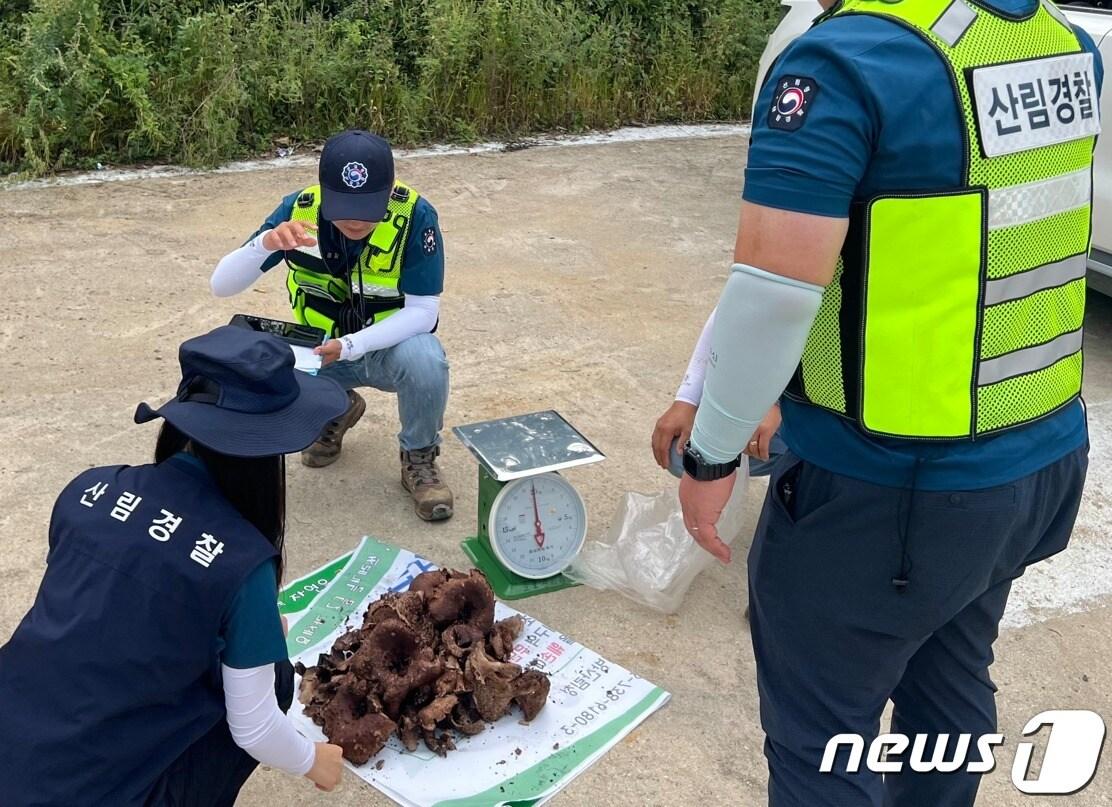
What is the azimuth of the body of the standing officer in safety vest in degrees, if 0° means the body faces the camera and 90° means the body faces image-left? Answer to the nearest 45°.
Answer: approximately 135°

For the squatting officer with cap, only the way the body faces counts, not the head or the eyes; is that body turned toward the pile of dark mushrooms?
yes

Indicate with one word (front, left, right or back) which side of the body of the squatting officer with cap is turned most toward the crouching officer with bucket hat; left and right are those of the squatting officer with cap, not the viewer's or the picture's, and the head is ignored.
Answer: front

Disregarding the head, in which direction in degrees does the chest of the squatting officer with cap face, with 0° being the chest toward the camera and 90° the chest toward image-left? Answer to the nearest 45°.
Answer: approximately 0°

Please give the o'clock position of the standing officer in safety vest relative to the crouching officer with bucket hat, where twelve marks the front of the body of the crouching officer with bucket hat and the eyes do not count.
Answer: The standing officer in safety vest is roughly at 2 o'clock from the crouching officer with bucket hat.

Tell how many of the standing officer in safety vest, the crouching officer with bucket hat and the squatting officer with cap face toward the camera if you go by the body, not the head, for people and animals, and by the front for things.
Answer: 1

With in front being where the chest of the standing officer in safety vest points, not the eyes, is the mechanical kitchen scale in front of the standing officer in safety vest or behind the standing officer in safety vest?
in front

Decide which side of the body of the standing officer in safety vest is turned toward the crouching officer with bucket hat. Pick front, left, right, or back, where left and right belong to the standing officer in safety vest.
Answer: left

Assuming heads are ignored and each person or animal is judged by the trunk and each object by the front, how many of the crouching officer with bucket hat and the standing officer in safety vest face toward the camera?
0

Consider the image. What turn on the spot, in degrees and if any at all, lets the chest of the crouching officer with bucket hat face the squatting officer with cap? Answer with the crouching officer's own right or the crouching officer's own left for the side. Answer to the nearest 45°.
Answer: approximately 45° to the crouching officer's own left

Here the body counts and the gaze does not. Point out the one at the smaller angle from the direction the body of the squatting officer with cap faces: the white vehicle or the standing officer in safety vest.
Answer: the standing officer in safety vest

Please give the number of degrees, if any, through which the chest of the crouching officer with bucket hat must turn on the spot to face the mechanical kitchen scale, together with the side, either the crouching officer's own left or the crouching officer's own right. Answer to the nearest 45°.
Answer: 0° — they already face it

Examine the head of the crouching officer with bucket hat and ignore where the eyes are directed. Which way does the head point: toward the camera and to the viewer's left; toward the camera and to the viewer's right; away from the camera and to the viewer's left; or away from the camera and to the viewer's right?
away from the camera and to the viewer's right

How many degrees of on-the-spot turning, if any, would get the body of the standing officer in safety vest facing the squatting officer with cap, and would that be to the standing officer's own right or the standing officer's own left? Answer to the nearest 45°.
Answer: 0° — they already face them

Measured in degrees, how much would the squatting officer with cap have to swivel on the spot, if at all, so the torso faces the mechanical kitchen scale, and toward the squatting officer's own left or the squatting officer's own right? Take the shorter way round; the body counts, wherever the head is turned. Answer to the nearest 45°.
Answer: approximately 45° to the squatting officer's own left
